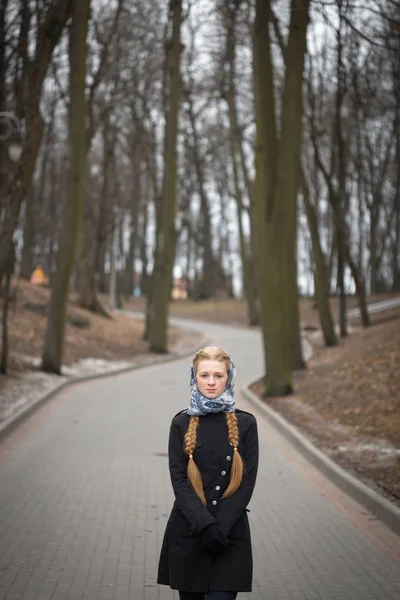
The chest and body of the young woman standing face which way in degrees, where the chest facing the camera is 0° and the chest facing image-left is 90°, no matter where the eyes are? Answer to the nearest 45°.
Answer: approximately 0°

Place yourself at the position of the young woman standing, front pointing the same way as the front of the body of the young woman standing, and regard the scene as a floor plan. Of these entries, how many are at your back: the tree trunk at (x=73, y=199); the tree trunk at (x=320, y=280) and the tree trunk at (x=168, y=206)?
3

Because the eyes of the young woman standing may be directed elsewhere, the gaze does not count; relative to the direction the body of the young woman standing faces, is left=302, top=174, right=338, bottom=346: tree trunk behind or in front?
behind

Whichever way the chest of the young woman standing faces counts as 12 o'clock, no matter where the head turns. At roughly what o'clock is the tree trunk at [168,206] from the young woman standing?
The tree trunk is roughly at 6 o'clock from the young woman standing.

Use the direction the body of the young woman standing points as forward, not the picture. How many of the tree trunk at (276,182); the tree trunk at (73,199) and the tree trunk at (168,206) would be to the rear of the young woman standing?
3

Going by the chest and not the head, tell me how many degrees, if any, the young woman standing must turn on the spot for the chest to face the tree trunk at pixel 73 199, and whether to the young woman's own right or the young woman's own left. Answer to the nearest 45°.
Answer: approximately 180°

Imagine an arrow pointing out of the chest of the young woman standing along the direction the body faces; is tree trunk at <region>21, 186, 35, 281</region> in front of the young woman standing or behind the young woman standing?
behind
